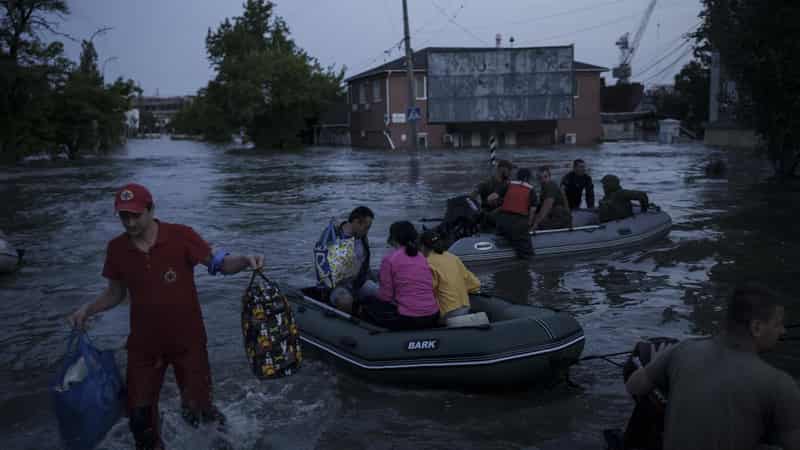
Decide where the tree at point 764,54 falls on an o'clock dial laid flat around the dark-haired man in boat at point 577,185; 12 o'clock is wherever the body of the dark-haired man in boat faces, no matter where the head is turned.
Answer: The tree is roughly at 7 o'clock from the dark-haired man in boat.

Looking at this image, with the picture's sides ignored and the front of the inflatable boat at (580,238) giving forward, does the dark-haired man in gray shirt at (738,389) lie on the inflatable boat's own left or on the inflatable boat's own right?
on the inflatable boat's own right

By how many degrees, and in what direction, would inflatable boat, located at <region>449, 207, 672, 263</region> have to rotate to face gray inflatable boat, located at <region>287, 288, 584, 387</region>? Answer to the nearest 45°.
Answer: approximately 90° to its right

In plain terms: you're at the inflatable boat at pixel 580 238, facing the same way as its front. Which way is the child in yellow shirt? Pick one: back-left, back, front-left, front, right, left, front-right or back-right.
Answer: right

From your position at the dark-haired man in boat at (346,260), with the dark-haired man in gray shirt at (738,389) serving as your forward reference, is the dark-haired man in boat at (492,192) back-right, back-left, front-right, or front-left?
back-left

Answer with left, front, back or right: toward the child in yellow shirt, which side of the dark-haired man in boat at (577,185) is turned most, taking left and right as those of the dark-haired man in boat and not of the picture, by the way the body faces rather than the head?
front

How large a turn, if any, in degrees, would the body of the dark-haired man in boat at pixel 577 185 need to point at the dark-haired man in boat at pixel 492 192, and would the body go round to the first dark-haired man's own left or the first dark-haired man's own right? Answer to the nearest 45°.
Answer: approximately 45° to the first dark-haired man's own right

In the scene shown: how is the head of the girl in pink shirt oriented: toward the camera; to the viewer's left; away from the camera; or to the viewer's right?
away from the camera
